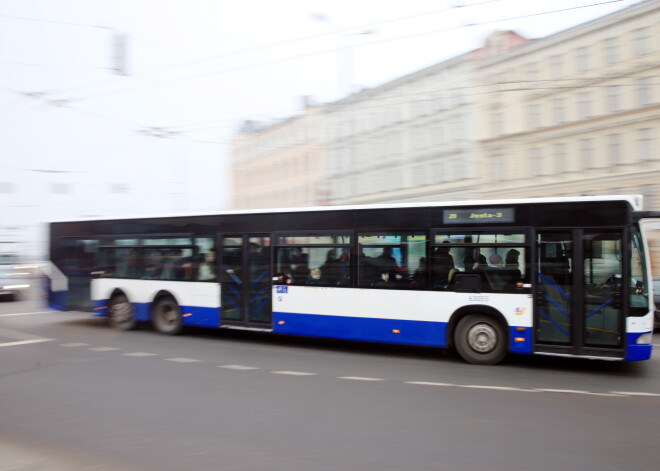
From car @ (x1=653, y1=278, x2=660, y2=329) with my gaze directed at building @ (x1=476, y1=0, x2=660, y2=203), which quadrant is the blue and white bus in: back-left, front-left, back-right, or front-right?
back-left

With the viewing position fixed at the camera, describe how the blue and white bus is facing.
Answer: facing the viewer and to the right of the viewer

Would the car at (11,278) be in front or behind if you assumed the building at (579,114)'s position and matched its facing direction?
in front

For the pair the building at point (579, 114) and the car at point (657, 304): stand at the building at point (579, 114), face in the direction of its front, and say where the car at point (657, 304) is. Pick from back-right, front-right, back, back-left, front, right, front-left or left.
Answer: front-left

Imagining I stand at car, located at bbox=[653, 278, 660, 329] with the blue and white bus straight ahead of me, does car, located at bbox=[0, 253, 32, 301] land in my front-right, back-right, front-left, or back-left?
front-right

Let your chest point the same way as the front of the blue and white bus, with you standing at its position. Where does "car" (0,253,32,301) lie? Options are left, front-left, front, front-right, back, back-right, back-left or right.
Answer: back

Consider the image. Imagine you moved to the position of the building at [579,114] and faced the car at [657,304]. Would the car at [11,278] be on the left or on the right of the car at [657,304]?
right

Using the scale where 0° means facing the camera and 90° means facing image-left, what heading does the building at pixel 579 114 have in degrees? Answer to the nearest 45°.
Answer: approximately 45°

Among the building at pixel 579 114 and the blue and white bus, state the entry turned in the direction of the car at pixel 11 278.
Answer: the building

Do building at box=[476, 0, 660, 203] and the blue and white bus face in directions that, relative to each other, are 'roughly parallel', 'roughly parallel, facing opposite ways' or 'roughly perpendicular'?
roughly perpendicular

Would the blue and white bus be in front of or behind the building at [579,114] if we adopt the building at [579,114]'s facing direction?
in front
